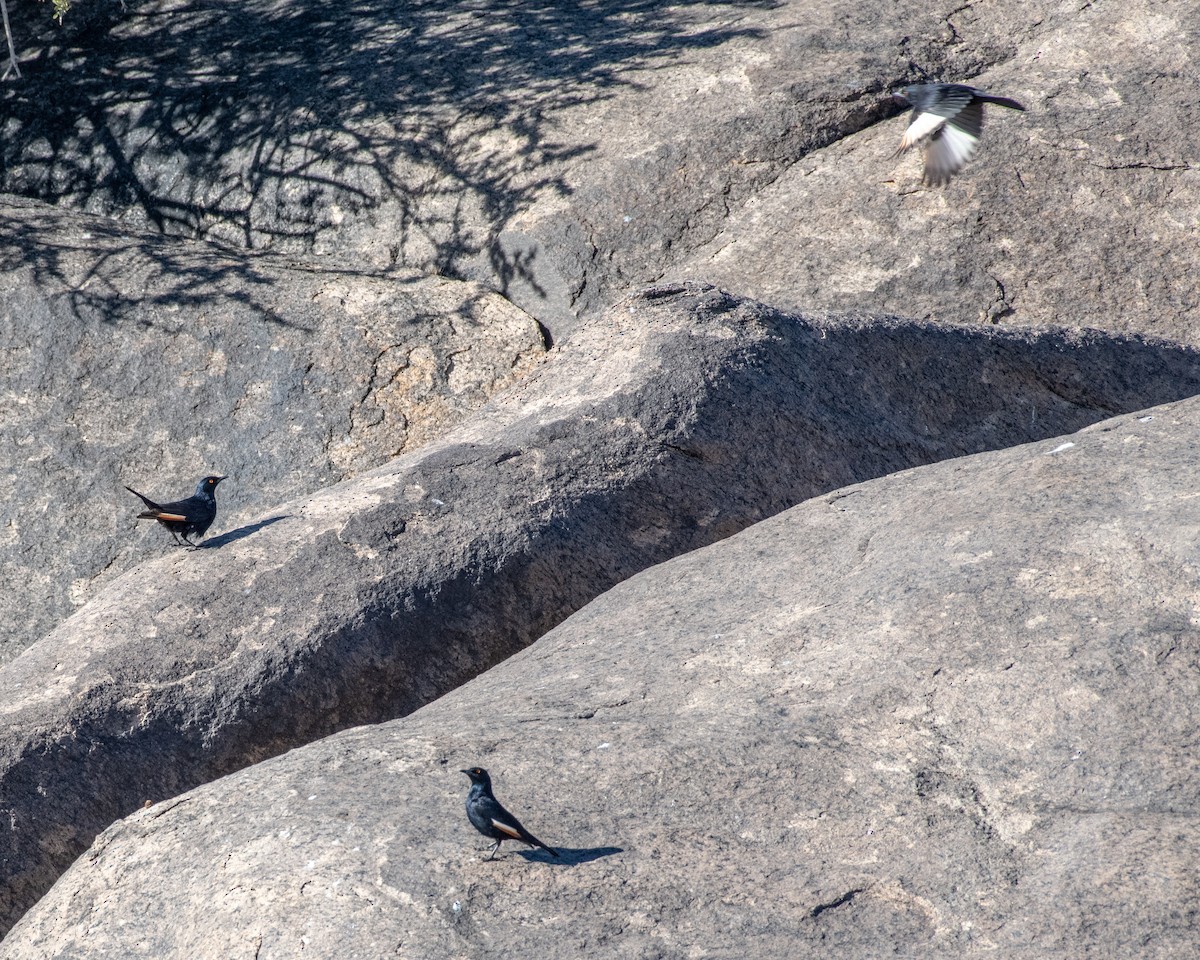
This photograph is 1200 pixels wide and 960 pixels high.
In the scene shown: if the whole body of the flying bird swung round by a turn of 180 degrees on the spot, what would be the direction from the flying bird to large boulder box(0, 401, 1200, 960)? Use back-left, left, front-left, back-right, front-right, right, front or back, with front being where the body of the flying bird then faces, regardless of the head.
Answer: right

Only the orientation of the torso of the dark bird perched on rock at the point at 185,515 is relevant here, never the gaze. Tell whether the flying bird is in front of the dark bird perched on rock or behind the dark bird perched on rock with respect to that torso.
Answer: in front

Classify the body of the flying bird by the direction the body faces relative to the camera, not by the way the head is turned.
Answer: to the viewer's left

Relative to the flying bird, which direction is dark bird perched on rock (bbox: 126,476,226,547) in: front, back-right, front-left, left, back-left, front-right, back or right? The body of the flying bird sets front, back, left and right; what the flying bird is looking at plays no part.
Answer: front-left

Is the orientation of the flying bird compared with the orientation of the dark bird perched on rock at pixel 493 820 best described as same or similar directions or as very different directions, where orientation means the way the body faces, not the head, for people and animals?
same or similar directions

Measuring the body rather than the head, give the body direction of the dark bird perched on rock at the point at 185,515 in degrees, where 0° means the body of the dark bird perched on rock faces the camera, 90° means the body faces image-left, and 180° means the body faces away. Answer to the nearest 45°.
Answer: approximately 270°

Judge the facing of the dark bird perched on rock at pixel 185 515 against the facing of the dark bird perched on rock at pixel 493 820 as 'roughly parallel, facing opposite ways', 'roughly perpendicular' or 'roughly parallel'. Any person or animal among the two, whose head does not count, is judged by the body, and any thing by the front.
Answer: roughly parallel, facing opposite ways

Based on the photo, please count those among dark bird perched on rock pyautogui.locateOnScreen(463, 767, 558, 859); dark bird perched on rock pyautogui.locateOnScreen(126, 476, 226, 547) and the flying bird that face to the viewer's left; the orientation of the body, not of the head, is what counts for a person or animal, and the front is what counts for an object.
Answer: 2

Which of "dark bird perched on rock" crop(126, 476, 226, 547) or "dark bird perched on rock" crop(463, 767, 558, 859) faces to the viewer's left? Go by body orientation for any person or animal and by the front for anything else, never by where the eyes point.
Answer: "dark bird perched on rock" crop(463, 767, 558, 859)

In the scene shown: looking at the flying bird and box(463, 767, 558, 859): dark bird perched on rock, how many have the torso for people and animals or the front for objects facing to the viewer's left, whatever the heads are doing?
2

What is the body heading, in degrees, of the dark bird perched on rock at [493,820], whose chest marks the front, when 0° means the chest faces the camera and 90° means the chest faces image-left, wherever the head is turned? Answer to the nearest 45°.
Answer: approximately 90°
